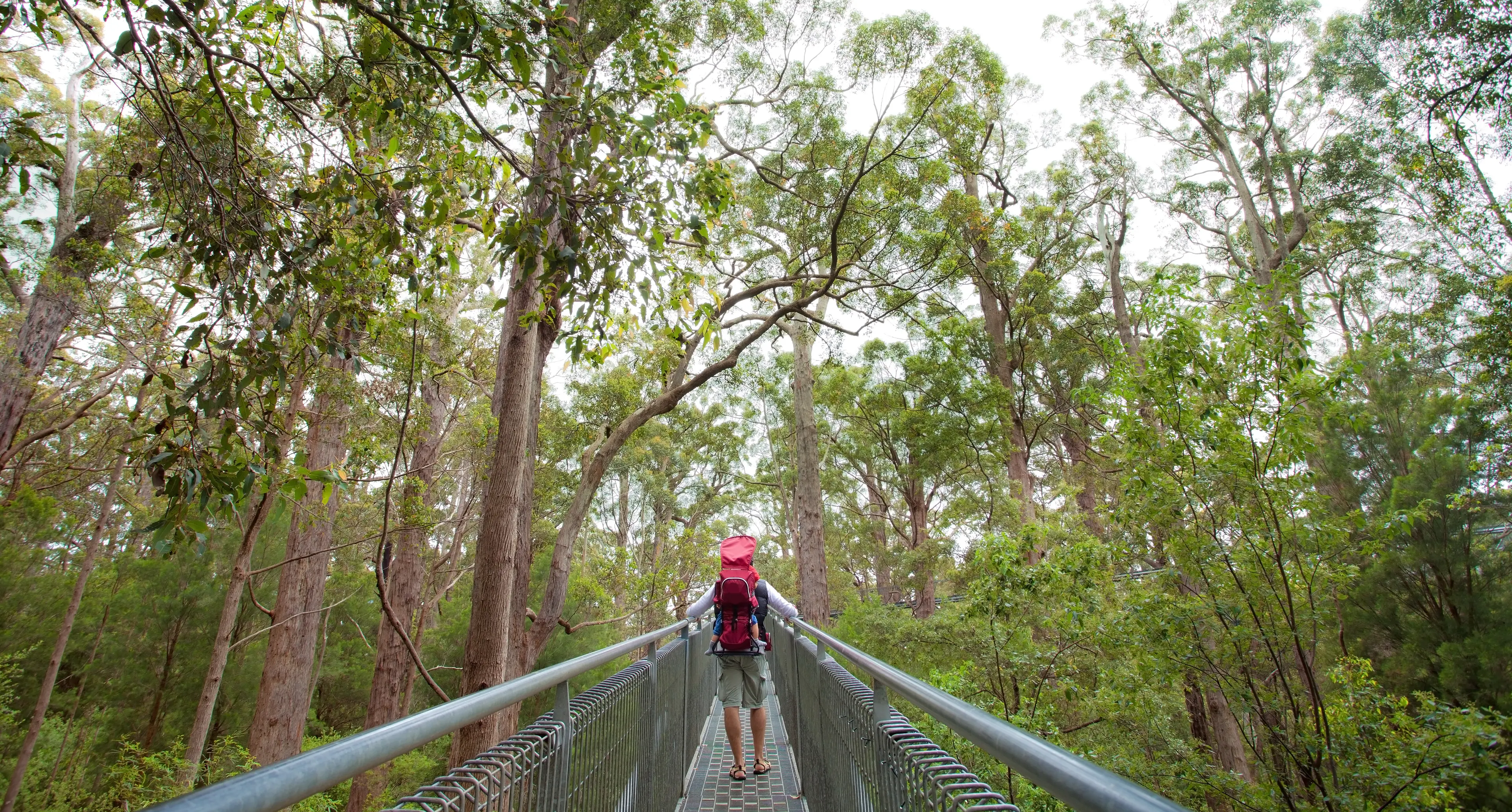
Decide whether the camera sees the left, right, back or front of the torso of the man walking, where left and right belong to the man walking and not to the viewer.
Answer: back
